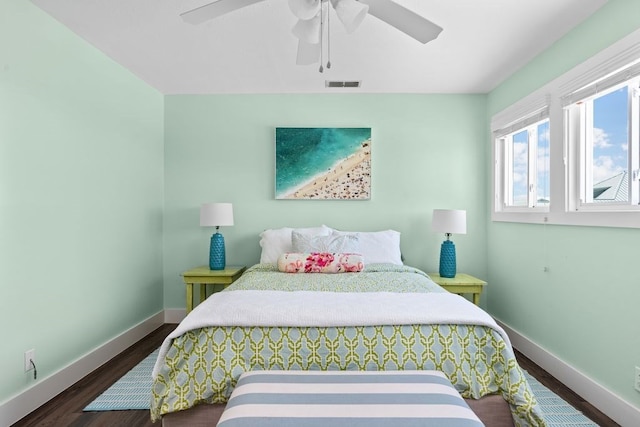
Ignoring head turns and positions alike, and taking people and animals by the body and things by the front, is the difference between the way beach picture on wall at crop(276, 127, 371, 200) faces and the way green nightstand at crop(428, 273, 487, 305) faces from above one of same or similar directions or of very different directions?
same or similar directions

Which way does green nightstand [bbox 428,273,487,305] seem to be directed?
toward the camera

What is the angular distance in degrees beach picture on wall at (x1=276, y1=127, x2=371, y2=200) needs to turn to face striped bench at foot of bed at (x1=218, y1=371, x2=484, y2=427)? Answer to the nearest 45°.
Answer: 0° — it already faces it

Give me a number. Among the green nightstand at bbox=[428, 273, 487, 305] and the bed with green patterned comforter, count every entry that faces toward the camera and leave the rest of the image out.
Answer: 2

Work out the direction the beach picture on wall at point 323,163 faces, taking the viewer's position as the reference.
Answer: facing the viewer

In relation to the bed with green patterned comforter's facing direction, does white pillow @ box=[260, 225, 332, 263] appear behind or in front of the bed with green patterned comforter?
behind

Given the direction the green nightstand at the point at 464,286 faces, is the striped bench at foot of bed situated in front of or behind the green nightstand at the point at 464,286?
in front

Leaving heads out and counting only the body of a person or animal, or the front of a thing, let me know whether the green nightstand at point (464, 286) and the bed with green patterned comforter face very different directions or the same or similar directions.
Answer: same or similar directions

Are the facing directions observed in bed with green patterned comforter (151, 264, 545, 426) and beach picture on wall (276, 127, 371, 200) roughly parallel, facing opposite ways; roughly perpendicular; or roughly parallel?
roughly parallel

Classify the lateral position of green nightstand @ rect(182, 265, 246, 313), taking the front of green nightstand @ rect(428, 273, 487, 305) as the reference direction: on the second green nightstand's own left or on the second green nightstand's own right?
on the second green nightstand's own right

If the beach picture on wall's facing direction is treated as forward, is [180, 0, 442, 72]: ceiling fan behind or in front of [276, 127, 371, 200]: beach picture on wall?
in front
